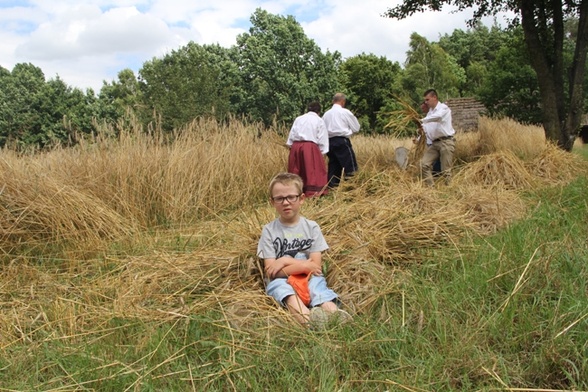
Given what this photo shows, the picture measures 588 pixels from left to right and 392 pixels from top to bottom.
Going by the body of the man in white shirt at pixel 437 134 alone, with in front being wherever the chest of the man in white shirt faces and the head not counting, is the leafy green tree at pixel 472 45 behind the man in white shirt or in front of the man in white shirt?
behind

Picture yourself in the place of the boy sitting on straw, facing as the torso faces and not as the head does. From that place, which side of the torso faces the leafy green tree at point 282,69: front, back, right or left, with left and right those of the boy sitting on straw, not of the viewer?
back

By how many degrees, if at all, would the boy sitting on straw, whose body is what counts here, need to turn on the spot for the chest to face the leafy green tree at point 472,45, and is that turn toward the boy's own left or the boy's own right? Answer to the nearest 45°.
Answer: approximately 180°

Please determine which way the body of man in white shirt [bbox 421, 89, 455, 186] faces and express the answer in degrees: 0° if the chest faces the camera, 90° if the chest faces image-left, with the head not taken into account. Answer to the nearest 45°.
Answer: approximately 45°

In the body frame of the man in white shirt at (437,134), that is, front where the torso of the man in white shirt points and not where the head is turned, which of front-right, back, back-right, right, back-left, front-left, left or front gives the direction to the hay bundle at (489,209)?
front-left

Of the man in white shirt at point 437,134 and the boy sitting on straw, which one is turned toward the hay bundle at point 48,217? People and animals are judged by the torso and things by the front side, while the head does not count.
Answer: the man in white shirt

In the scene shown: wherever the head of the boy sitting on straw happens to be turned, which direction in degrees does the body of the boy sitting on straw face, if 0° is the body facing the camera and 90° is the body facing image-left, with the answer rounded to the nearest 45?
approximately 0°

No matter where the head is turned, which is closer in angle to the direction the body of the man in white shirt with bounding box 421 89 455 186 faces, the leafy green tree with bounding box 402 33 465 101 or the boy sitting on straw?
the boy sitting on straw

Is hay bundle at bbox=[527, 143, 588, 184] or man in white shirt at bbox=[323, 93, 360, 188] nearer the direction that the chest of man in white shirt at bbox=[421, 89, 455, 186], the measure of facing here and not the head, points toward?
the man in white shirt

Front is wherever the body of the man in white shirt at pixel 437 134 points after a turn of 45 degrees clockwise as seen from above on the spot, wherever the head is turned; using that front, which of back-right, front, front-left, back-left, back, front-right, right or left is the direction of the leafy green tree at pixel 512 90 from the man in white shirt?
right

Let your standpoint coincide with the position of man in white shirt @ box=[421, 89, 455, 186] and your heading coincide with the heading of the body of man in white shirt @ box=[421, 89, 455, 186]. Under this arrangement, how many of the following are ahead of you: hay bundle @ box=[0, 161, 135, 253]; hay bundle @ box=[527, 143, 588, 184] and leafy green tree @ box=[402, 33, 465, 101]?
1

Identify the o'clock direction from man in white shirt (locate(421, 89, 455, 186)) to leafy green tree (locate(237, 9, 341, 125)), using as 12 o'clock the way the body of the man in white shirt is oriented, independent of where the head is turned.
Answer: The leafy green tree is roughly at 4 o'clock from the man in white shirt.

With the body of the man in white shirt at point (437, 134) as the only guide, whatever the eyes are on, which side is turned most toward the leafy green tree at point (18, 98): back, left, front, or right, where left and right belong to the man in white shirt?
right
